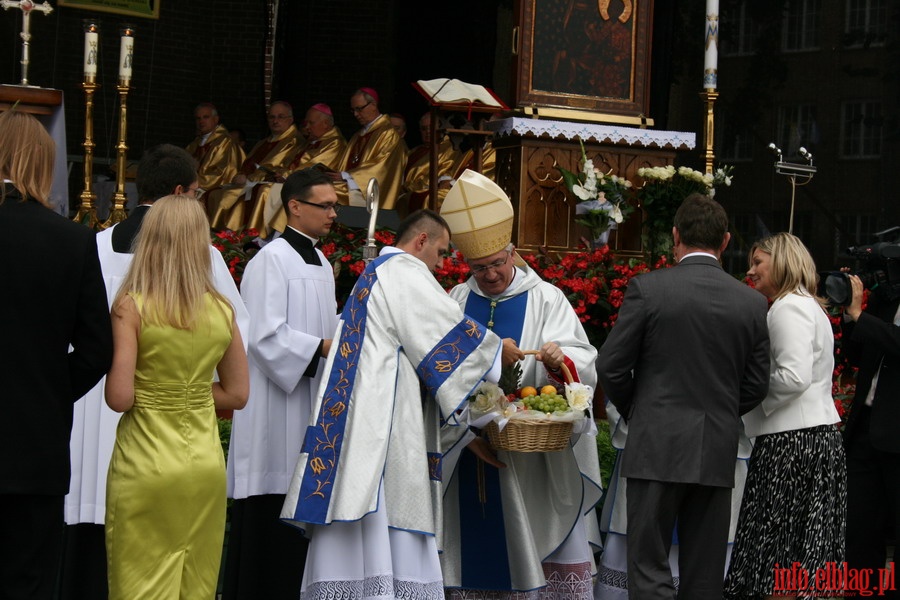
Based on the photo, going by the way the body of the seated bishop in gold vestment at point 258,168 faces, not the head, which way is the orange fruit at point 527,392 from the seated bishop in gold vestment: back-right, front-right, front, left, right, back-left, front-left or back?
front-left

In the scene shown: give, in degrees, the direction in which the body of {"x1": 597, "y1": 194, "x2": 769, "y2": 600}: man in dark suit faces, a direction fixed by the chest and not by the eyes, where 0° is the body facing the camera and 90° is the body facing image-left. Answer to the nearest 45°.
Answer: approximately 180°

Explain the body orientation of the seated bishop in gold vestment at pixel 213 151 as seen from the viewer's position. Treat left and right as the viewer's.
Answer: facing the viewer and to the left of the viewer

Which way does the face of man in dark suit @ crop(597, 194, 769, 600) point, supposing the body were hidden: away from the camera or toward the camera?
away from the camera

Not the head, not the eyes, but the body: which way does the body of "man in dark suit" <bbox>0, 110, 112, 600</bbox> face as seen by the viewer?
away from the camera

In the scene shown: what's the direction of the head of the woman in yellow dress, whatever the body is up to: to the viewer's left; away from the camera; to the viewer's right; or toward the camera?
away from the camera

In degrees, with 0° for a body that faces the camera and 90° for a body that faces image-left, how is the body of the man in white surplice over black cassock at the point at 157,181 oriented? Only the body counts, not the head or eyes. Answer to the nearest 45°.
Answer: approximately 225°

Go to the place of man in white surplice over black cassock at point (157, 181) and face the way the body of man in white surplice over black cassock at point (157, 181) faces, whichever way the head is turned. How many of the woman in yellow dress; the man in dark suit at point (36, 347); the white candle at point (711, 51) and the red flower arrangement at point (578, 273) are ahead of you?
2

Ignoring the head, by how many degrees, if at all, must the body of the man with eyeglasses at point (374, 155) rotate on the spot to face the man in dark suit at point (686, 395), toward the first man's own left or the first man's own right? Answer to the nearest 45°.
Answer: approximately 45° to the first man's own left

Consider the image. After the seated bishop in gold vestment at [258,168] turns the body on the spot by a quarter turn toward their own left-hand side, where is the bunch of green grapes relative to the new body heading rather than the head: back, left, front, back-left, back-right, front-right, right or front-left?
front-right

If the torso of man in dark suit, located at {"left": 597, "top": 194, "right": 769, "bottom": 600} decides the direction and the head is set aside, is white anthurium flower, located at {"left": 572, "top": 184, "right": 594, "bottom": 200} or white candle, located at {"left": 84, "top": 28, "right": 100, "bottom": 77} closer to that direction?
the white anthurium flower

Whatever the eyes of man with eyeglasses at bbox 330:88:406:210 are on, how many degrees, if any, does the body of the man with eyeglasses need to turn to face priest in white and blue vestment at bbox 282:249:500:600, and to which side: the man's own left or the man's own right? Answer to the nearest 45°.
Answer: approximately 45° to the man's own left

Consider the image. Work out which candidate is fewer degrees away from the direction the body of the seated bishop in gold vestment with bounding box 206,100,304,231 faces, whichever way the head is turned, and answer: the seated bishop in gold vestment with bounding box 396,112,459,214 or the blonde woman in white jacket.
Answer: the blonde woman in white jacket

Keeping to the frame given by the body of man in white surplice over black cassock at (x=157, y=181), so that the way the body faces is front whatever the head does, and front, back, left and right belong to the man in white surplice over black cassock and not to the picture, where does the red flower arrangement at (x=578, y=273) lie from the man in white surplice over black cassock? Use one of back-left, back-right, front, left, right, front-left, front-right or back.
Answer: front
